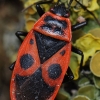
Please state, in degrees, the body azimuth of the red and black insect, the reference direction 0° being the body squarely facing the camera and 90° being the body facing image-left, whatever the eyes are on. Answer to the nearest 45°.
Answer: approximately 180°
